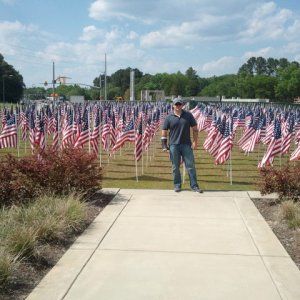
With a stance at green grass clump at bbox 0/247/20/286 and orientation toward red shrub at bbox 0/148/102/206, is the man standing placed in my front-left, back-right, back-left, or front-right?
front-right

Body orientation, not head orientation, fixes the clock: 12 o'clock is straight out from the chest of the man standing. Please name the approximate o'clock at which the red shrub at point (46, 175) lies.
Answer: The red shrub is roughly at 2 o'clock from the man standing.

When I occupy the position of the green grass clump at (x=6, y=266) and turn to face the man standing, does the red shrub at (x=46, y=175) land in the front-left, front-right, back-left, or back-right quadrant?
front-left

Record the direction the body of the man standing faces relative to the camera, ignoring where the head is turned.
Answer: toward the camera

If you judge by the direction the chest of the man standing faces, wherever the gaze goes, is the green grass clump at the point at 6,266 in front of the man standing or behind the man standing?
in front

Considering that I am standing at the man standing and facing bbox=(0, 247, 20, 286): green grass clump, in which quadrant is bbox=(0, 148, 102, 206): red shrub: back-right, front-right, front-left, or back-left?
front-right
